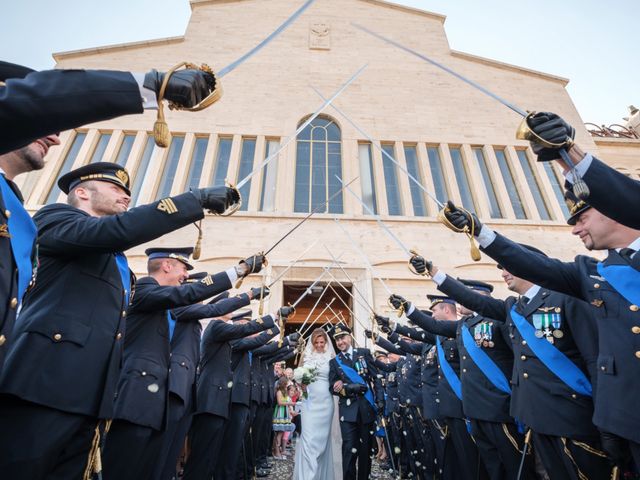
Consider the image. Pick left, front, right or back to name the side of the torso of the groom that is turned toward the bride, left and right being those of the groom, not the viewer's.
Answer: right

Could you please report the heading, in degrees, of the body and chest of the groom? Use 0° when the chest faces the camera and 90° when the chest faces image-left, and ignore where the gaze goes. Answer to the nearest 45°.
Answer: approximately 0°
